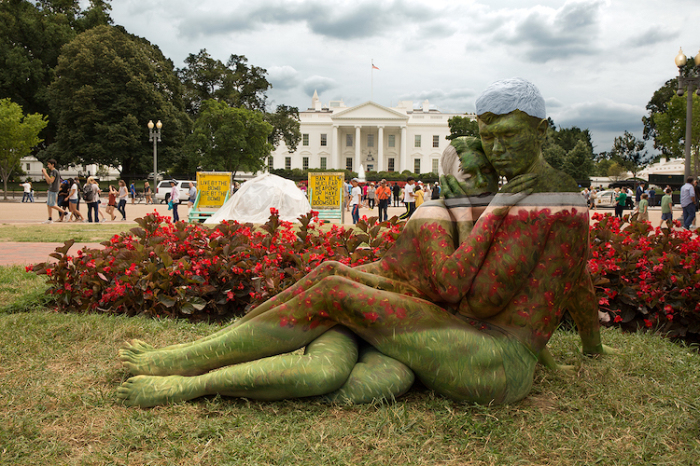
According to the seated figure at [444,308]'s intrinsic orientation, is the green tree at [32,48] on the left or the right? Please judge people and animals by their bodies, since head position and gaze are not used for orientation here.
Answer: on its right

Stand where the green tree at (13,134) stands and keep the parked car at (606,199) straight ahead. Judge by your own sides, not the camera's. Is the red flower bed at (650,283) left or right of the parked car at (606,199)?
right

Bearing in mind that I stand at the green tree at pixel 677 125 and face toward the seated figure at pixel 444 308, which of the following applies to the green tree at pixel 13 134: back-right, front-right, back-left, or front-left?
front-right

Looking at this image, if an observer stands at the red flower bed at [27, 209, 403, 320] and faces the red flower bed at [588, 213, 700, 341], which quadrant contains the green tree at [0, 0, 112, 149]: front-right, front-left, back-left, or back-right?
back-left

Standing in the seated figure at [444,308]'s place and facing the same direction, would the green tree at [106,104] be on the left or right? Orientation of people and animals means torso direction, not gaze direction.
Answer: on its right

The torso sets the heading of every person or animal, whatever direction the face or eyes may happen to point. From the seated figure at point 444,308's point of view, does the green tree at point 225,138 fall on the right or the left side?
on its right

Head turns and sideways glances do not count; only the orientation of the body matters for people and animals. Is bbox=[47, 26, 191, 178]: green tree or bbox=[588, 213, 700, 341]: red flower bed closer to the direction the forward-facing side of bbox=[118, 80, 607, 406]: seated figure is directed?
the green tree

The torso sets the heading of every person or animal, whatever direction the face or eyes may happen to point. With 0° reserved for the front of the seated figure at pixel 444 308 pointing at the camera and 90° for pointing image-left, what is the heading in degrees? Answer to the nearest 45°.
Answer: approximately 90°

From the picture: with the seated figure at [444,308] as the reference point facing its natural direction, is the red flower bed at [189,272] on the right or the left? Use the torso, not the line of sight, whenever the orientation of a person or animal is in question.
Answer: on its right
